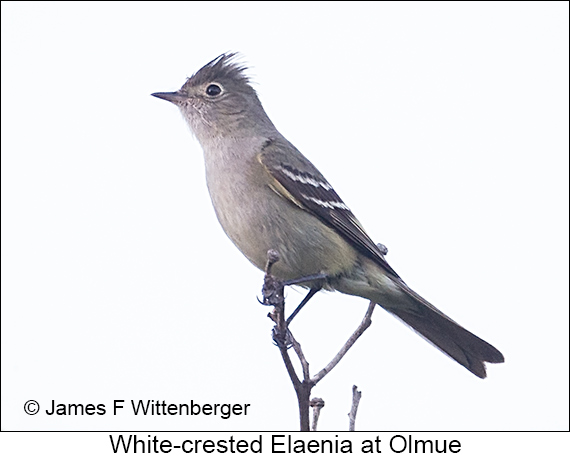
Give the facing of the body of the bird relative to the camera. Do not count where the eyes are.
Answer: to the viewer's left
